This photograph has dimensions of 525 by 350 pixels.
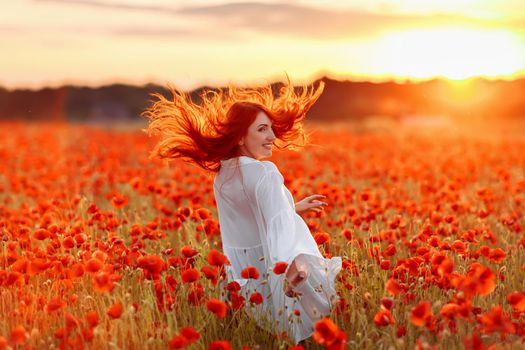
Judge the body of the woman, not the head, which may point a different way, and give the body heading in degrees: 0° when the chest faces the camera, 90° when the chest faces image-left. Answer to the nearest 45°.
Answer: approximately 225°

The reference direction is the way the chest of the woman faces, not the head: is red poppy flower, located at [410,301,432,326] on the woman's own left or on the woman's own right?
on the woman's own right
